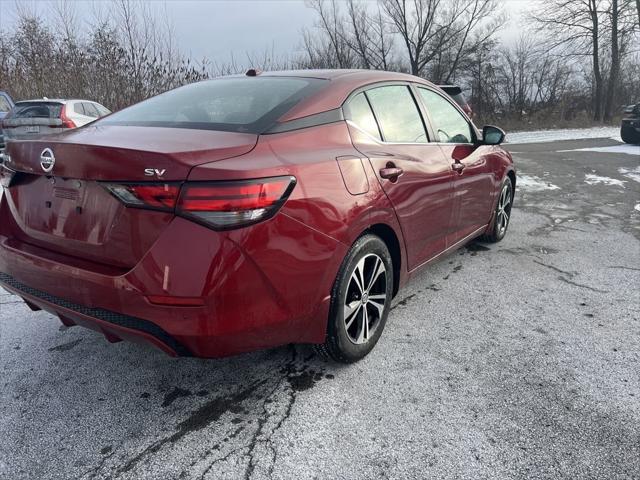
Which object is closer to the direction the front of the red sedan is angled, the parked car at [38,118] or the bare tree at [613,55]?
the bare tree

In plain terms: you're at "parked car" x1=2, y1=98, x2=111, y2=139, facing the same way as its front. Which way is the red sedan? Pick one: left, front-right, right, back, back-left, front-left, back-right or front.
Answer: back-right

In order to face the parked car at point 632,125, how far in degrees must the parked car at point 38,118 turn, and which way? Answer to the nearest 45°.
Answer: approximately 45° to its right

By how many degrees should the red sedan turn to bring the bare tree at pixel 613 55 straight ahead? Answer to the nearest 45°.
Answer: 0° — it already faces it

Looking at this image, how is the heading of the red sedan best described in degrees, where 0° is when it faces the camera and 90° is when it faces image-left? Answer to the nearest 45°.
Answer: approximately 225°

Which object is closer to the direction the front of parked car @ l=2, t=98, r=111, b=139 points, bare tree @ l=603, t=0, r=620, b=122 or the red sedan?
the bare tree

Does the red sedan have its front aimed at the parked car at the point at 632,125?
yes

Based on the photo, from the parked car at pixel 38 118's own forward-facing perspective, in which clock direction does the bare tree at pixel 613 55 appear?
The bare tree is roughly at 1 o'clock from the parked car.

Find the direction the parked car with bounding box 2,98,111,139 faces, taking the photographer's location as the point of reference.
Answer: facing away from the viewer and to the right of the viewer
